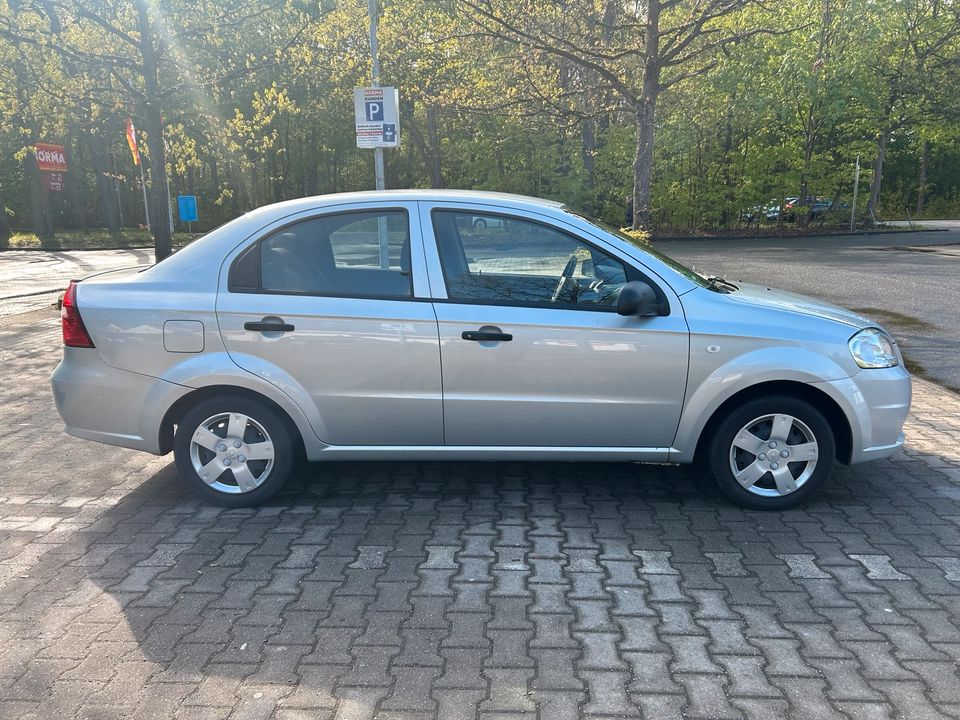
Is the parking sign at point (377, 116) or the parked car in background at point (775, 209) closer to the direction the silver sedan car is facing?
the parked car in background

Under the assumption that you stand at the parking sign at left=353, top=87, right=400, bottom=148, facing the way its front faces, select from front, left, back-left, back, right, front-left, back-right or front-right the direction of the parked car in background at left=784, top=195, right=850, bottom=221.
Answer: back-left

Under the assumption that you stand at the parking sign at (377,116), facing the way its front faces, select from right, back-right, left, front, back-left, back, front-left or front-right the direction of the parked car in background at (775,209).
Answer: back-left

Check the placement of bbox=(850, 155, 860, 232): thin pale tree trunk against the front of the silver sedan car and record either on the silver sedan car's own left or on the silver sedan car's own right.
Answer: on the silver sedan car's own left

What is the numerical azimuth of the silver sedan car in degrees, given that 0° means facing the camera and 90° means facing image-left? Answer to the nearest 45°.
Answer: approximately 270°

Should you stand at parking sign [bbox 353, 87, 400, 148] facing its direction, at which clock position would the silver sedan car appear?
The silver sedan car is roughly at 12 o'clock from the parking sign.

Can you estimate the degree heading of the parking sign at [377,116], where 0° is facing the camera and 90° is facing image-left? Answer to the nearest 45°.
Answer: approximately 0°

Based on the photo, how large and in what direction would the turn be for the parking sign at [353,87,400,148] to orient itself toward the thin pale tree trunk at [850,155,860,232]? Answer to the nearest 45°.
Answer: approximately 135° to its left

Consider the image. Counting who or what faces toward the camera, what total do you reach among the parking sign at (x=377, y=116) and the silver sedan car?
1

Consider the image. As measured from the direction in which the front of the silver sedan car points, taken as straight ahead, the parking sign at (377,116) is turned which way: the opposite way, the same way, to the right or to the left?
to the right
